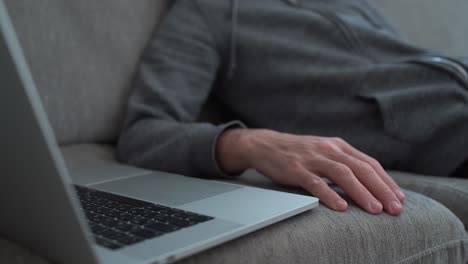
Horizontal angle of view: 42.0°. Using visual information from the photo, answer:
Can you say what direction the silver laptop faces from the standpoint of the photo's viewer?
facing away from the viewer and to the right of the viewer
